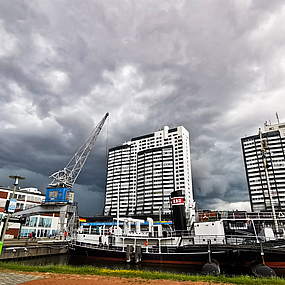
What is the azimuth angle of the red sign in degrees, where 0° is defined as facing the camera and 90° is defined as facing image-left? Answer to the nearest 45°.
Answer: approximately 0°
